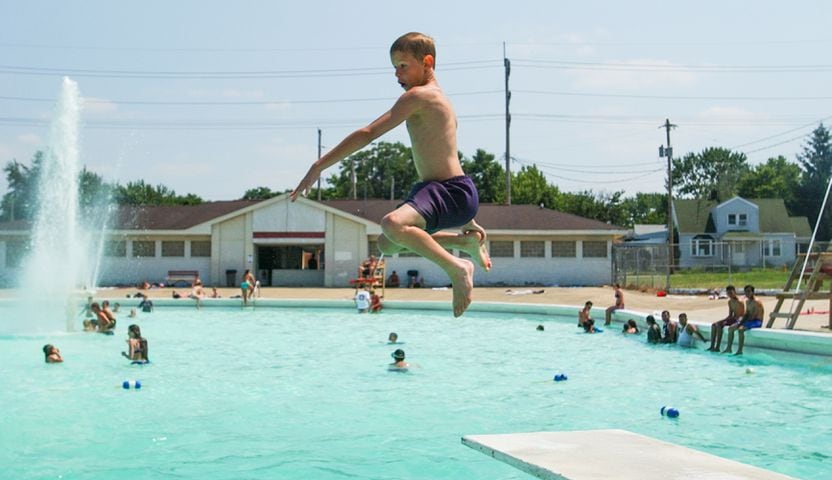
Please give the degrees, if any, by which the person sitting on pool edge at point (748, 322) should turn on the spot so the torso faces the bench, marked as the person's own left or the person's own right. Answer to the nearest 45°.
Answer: approximately 90° to the person's own right

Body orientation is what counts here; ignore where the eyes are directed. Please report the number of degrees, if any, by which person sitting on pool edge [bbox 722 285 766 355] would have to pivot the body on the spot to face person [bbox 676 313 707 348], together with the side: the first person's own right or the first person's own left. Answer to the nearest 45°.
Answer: approximately 90° to the first person's own right

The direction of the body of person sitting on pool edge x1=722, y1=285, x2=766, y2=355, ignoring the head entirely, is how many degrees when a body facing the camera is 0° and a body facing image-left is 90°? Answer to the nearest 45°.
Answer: approximately 45°

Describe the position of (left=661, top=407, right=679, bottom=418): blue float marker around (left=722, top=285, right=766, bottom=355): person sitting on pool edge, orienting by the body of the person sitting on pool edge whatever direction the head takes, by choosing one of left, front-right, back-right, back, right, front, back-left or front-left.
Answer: front-left

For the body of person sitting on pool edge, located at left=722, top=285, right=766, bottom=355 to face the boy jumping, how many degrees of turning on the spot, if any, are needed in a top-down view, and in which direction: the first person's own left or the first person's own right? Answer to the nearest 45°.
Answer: approximately 45° to the first person's own left

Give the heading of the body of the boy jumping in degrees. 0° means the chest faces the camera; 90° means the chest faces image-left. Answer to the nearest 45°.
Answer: approximately 90°
